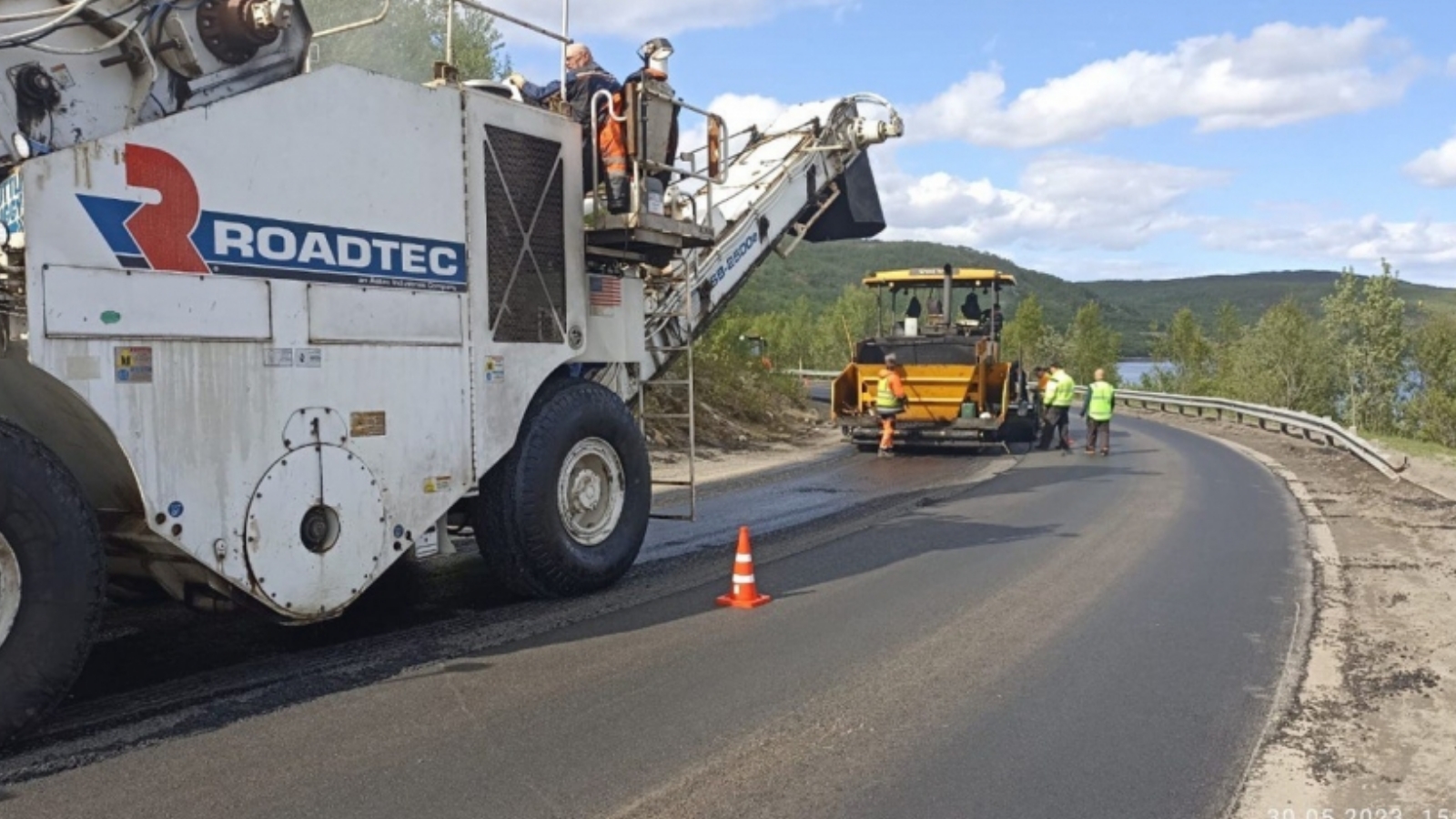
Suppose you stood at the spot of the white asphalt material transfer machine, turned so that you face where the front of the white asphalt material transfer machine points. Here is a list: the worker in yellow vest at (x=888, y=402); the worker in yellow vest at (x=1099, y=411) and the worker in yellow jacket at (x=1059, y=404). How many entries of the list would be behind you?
3

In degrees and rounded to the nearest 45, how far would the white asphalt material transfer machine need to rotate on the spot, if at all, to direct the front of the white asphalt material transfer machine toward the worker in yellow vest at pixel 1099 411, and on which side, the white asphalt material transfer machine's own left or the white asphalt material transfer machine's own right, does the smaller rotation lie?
approximately 180°

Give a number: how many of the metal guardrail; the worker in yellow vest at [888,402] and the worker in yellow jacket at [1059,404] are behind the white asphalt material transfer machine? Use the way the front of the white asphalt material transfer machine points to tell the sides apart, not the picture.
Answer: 3

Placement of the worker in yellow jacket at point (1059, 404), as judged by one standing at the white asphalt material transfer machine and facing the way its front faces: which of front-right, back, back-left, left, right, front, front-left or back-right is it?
back

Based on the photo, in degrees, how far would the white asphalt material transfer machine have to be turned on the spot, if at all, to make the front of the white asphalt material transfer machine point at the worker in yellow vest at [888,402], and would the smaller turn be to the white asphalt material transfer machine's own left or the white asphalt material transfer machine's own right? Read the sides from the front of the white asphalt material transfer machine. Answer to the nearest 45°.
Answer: approximately 180°

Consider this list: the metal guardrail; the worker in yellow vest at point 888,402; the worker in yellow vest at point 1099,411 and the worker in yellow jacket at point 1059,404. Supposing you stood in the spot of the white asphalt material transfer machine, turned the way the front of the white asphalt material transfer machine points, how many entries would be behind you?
4

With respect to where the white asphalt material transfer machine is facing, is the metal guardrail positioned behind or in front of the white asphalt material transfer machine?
behind
